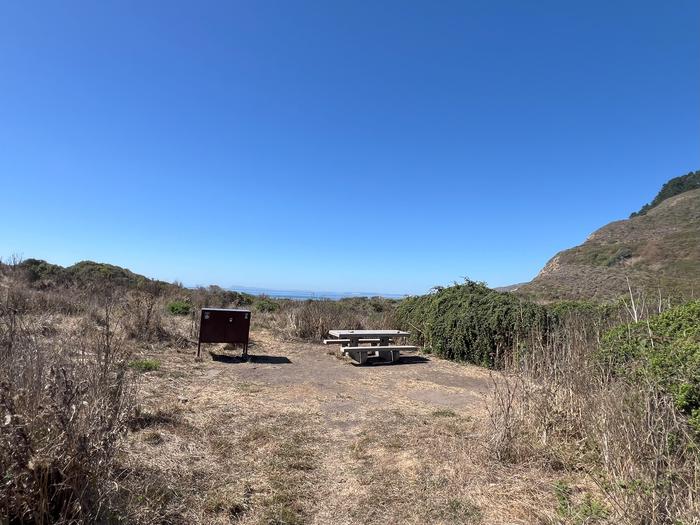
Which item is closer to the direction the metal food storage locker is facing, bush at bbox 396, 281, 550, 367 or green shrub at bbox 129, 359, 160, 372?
the green shrub

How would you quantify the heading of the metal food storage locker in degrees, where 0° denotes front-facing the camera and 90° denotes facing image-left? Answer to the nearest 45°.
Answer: approximately 0°

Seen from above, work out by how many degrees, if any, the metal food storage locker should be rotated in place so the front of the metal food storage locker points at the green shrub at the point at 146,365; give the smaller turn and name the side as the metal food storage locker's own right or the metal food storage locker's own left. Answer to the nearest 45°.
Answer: approximately 45° to the metal food storage locker's own right

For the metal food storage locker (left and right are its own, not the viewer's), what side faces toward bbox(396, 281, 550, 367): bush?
left

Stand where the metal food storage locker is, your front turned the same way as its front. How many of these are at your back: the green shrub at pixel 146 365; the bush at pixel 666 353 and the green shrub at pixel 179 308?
1

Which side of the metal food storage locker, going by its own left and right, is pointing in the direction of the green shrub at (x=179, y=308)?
back

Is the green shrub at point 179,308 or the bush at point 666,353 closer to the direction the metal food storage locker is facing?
the bush

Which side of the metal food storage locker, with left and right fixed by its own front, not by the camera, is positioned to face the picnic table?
left
